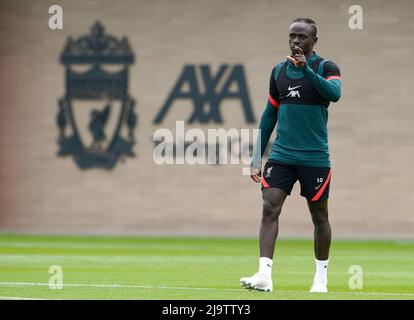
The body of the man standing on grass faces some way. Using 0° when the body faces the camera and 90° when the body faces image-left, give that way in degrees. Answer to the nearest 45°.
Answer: approximately 45°
